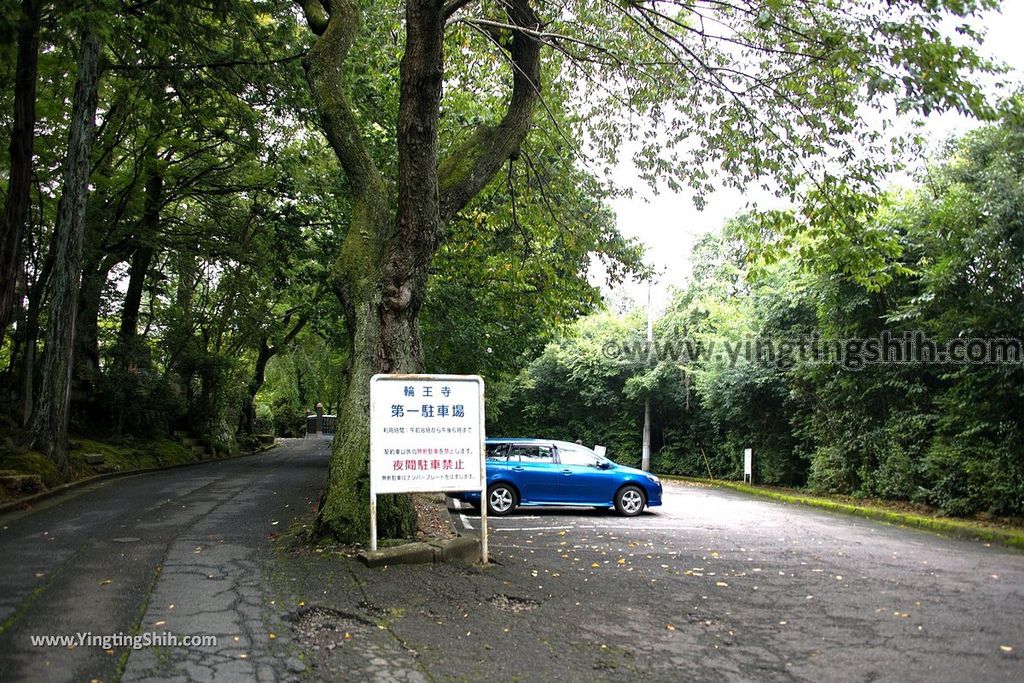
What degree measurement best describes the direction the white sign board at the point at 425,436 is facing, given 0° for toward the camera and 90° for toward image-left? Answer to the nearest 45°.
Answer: approximately 0°

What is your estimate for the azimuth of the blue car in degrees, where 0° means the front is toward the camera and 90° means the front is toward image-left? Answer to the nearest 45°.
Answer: approximately 270°

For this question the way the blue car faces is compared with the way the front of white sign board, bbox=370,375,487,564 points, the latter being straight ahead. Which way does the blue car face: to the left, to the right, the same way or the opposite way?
to the left

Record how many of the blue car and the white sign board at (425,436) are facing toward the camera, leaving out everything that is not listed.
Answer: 1

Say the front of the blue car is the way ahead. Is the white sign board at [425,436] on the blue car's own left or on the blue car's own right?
on the blue car's own right

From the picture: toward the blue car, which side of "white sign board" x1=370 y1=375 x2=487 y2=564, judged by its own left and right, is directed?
back
